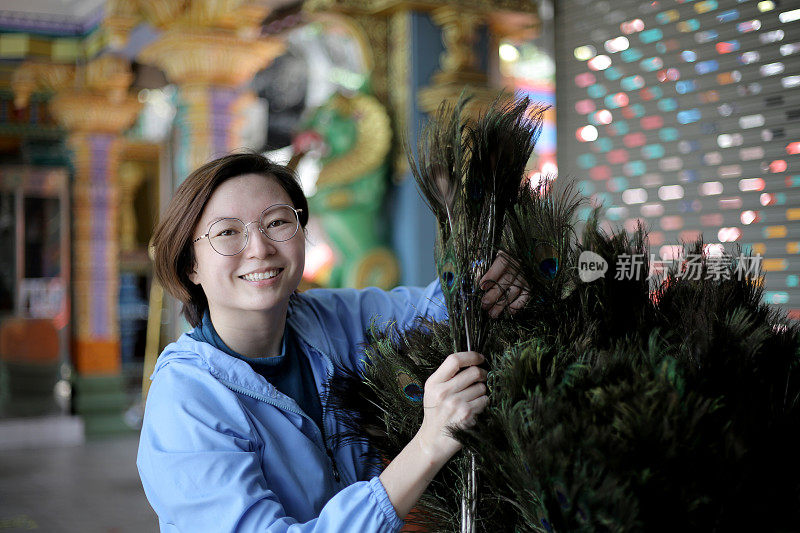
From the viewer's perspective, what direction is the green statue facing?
to the viewer's left

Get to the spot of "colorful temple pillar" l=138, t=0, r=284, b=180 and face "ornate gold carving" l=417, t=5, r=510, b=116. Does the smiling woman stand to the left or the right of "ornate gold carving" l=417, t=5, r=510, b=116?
right

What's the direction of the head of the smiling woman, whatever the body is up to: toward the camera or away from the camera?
toward the camera

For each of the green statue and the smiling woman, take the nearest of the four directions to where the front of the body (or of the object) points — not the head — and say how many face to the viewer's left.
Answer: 1

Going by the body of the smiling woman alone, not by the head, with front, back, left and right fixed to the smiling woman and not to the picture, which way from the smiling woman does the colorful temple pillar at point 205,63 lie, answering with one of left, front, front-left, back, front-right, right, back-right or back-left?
back-left

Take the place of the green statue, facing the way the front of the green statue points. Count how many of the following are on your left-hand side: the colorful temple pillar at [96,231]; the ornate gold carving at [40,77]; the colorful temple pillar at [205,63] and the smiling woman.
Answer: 1

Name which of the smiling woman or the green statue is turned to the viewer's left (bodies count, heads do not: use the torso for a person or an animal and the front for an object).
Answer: the green statue

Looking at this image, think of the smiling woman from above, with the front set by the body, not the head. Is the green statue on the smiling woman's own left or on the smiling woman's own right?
on the smiling woman's own left

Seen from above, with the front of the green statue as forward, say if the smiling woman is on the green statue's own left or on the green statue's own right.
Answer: on the green statue's own left

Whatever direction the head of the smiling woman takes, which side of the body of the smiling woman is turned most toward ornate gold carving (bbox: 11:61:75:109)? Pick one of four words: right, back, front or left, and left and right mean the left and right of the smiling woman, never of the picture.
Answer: back

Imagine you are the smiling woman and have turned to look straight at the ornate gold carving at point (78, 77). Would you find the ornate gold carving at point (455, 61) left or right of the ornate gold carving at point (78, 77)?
right
